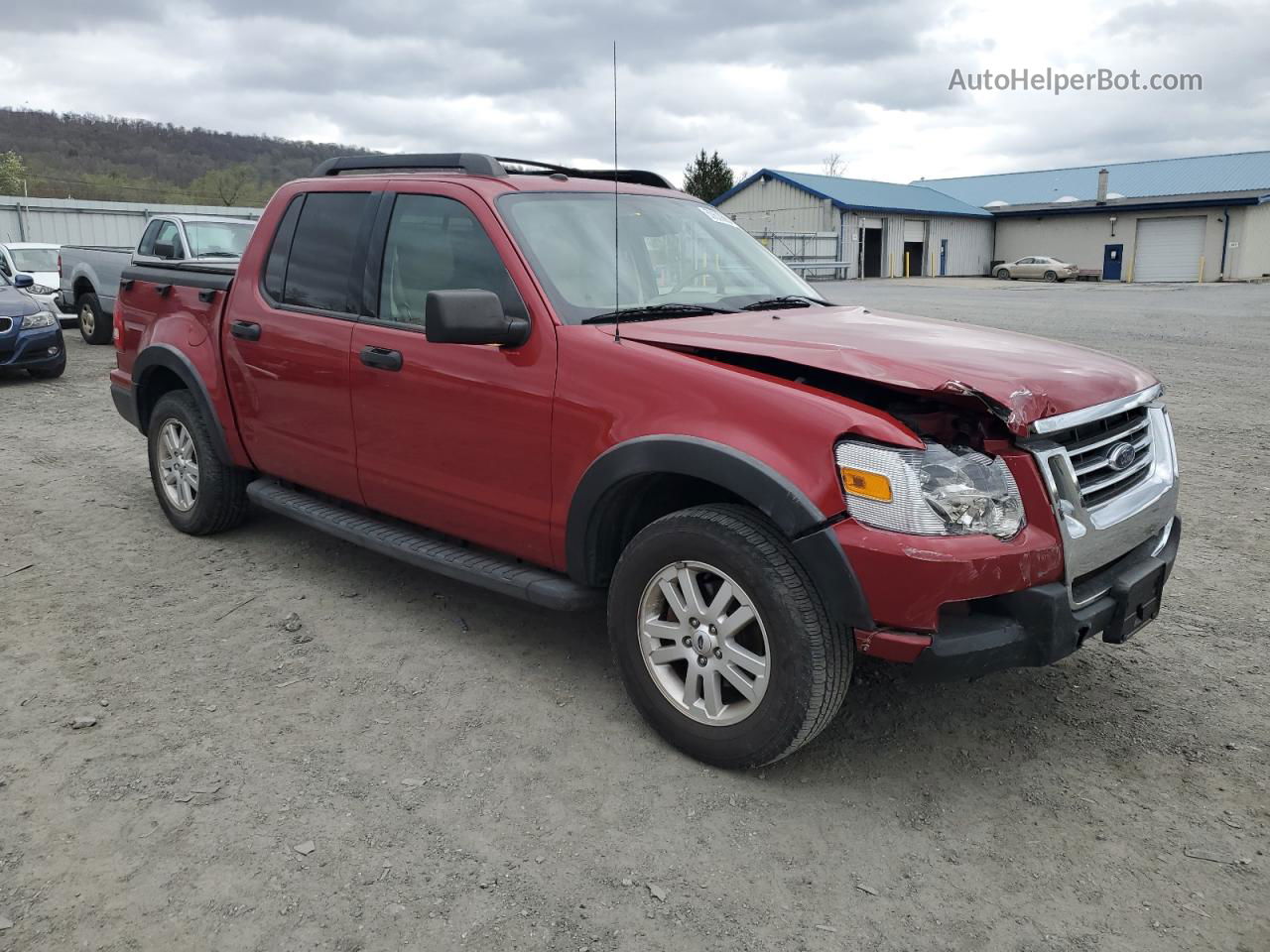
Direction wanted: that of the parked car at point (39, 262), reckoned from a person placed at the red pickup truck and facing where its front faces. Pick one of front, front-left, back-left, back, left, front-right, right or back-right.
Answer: back

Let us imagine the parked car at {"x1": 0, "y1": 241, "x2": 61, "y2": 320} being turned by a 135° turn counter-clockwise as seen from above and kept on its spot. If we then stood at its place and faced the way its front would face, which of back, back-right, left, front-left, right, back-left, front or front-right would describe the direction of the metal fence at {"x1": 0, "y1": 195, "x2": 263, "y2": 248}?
front

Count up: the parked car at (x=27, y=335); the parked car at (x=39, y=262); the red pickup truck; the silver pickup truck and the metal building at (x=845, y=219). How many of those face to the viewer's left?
0

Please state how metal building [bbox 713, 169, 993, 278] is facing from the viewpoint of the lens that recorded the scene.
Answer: facing the viewer and to the right of the viewer

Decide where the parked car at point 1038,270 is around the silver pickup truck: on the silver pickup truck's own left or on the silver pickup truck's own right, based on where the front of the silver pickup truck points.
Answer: on the silver pickup truck's own left

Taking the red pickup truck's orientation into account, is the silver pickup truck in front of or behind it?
behind

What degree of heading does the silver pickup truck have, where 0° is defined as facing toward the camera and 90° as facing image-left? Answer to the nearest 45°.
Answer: approximately 315°

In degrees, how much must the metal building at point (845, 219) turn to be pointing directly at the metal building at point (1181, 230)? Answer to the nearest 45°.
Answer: approximately 45° to its left

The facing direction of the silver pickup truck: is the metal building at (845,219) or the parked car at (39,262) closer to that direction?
the metal building

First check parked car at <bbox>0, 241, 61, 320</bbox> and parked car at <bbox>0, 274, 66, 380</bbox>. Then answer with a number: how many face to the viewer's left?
0

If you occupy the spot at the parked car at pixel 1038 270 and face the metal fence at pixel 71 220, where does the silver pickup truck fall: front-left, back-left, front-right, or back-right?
front-left

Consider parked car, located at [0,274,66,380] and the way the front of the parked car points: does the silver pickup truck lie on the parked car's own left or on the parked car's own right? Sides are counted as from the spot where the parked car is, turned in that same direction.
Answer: on the parked car's own left

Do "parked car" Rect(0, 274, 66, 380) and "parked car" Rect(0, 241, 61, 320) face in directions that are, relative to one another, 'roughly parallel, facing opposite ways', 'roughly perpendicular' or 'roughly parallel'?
roughly parallel

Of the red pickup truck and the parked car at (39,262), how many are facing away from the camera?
0

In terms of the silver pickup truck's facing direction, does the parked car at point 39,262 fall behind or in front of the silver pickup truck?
behind
